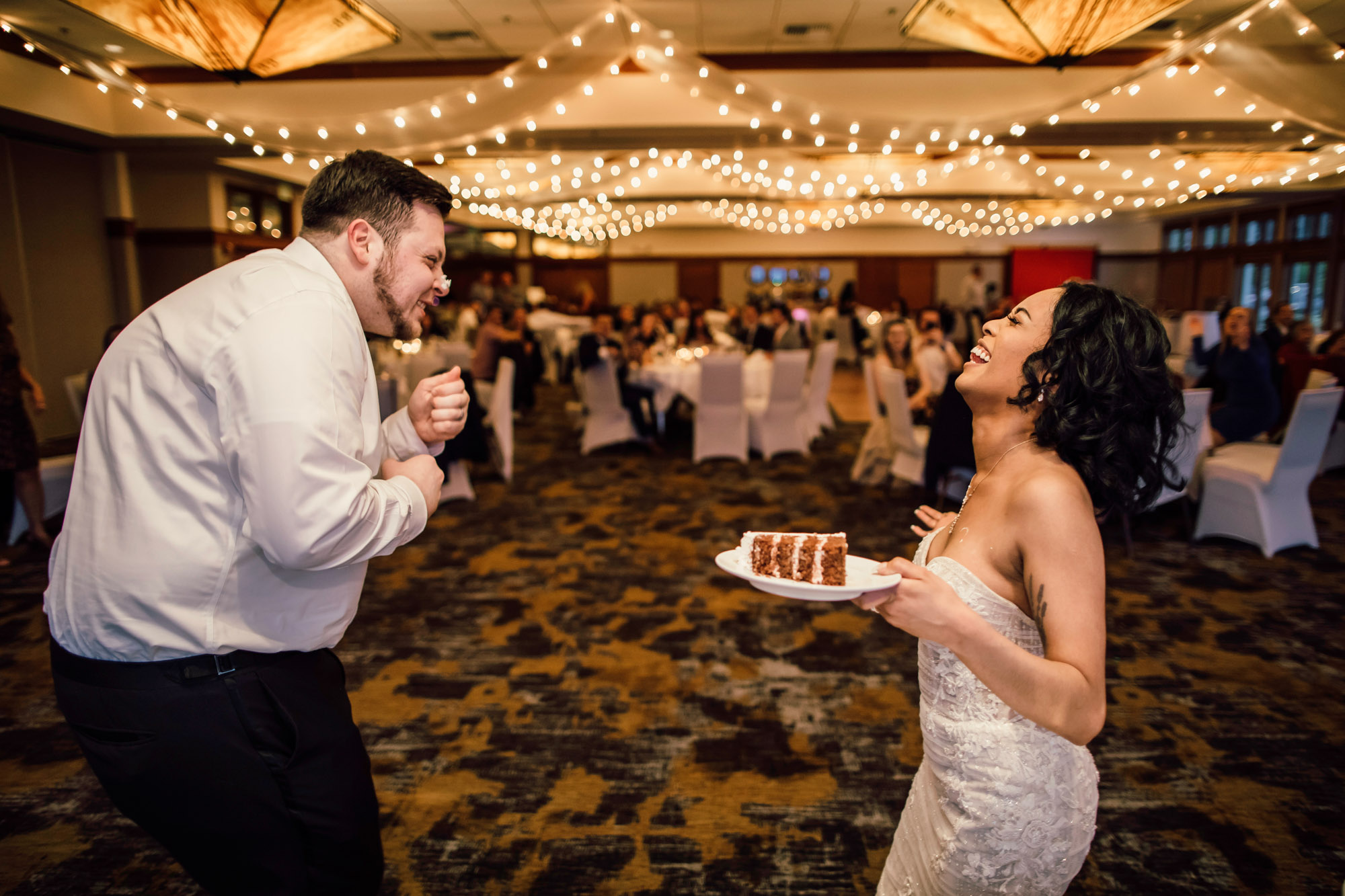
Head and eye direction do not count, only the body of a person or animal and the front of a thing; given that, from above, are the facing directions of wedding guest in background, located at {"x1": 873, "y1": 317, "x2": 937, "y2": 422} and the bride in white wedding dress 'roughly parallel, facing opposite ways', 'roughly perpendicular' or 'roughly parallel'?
roughly perpendicular

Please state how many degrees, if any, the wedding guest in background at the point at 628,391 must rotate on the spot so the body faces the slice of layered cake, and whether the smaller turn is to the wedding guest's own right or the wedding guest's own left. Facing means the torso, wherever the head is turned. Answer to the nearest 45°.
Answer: approximately 45° to the wedding guest's own right

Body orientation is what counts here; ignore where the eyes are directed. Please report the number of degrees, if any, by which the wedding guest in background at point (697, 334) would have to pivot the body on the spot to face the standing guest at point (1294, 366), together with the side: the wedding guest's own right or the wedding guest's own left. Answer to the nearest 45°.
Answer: approximately 45° to the wedding guest's own left

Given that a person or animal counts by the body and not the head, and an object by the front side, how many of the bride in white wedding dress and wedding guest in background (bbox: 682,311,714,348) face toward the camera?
1

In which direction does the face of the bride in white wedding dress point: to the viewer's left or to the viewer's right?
to the viewer's left

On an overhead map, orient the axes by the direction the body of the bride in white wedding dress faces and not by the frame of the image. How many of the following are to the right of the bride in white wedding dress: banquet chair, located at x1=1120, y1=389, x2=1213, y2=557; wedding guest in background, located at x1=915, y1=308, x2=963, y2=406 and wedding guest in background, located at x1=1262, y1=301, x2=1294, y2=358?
3

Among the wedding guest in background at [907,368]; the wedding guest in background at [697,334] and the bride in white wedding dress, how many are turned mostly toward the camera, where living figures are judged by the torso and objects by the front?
2

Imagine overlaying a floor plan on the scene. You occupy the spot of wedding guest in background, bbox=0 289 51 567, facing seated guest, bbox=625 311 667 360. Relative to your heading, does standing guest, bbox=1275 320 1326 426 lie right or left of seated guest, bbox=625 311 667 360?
right

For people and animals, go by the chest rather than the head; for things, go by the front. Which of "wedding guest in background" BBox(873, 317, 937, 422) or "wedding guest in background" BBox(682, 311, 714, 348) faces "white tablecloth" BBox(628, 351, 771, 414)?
"wedding guest in background" BBox(682, 311, 714, 348)

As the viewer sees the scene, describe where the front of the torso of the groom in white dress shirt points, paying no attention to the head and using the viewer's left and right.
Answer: facing to the right of the viewer

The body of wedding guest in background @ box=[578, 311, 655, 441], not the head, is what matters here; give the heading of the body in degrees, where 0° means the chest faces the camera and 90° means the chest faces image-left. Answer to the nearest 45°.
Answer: approximately 315°

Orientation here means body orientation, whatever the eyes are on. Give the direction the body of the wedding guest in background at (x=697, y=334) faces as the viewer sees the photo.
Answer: toward the camera

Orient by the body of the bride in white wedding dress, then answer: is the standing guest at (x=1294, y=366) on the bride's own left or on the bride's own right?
on the bride's own right
